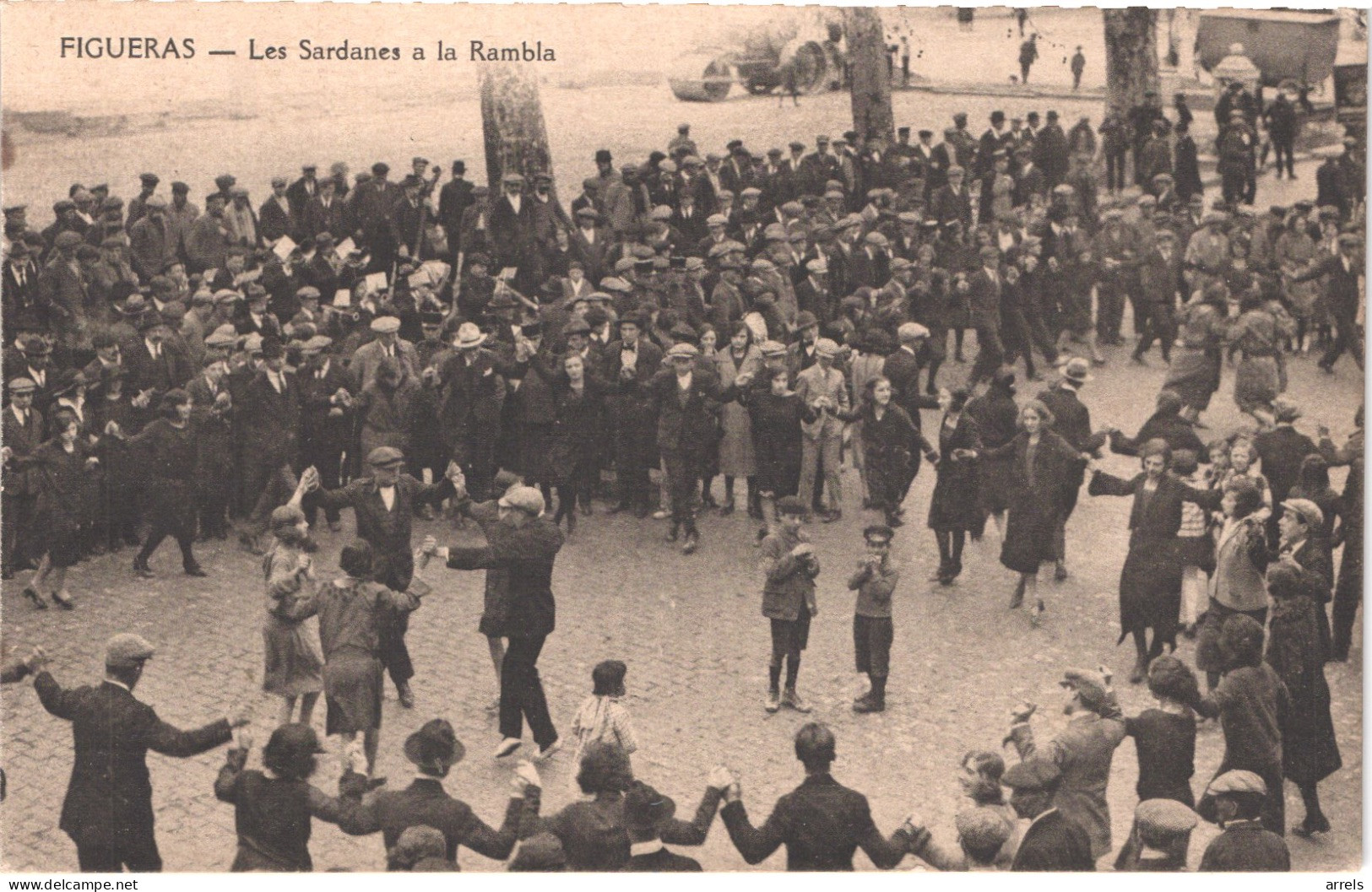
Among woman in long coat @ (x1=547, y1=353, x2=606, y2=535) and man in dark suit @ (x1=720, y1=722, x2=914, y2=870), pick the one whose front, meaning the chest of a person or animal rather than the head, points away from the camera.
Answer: the man in dark suit

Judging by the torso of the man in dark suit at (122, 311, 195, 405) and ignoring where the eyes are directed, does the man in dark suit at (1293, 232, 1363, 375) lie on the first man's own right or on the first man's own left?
on the first man's own left

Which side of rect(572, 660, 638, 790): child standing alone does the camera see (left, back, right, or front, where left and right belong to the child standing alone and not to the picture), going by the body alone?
back

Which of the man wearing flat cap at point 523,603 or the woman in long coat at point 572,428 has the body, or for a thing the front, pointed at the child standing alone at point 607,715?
the woman in long coat

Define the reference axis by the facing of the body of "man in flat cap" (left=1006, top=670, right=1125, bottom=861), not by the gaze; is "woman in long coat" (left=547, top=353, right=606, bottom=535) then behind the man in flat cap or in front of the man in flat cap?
in front

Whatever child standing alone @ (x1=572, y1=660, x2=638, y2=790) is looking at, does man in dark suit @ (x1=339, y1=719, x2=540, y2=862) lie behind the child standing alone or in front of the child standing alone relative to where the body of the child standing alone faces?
behind

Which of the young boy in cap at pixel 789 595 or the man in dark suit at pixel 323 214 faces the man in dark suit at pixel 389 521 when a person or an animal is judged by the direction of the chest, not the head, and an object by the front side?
the man in dark suit at pixel 323 214

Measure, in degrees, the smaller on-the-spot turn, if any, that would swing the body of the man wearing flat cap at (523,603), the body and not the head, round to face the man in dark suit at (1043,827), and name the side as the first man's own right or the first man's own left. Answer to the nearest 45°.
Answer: approximately 135° to the first man's own left

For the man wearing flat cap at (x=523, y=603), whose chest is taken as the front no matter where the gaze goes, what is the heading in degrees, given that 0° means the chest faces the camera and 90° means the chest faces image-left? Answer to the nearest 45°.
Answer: approximately 90°

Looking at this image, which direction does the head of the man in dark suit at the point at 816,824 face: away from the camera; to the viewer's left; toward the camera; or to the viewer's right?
away from the camera

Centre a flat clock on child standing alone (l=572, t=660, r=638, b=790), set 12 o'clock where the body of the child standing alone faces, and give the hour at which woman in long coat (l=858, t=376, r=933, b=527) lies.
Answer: The woman in long coat is roughly at 1 o'clock from the child standing alone.

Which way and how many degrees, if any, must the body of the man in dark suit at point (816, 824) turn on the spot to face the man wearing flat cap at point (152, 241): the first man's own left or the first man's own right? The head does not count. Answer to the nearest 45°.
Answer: approximately 45° to the first man's own left

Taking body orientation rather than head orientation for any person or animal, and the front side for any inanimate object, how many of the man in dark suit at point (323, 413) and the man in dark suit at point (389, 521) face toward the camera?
2

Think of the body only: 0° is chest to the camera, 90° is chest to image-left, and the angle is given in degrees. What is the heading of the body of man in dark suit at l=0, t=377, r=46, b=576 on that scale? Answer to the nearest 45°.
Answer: approximately 0°

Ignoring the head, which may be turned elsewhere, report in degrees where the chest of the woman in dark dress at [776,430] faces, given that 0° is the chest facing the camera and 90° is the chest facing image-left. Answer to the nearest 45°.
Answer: approximately 0°

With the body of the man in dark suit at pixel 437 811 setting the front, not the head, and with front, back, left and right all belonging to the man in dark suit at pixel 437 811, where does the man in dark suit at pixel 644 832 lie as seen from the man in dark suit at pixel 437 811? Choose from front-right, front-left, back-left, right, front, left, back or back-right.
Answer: right

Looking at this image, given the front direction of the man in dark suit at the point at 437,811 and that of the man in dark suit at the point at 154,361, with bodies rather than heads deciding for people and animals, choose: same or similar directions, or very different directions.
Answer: very different directions

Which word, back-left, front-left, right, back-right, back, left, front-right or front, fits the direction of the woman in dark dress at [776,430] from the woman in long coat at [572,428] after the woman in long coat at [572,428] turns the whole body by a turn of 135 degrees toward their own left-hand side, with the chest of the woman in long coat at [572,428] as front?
front-right

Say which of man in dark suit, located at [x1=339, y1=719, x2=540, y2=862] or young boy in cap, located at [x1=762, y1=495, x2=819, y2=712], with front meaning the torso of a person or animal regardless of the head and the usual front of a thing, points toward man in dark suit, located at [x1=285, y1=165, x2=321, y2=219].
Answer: man in dark suit, located at [x1=339, y1=719, x2=540, y2=862]
